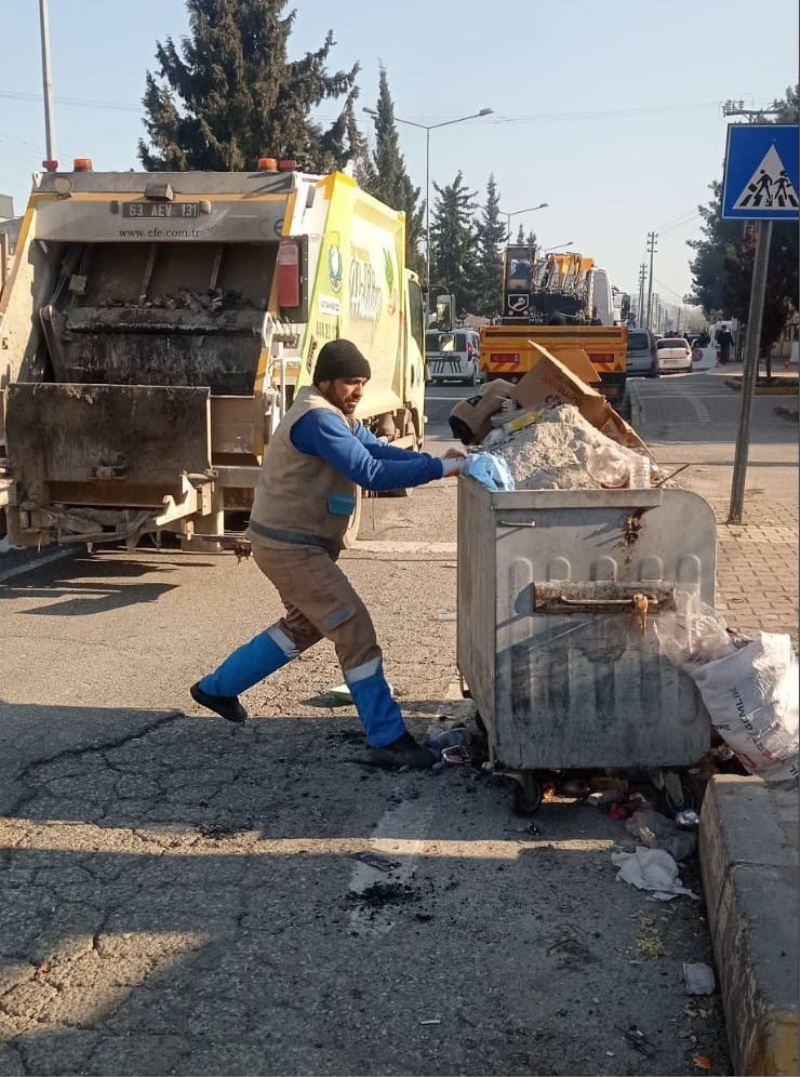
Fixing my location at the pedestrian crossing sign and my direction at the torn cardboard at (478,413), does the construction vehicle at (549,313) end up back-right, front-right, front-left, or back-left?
back-right

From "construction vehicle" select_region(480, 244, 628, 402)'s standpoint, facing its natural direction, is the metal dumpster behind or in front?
behind

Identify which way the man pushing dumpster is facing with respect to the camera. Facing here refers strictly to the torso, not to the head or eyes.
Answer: to the viewer's right

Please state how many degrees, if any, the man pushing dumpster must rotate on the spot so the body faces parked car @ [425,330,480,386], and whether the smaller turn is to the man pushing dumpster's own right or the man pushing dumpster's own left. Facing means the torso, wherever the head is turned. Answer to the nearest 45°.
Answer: approximately 90° to the man pushing dumpster's own left

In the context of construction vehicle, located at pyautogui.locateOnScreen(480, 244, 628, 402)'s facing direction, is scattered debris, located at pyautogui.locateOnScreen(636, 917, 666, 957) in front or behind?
behind

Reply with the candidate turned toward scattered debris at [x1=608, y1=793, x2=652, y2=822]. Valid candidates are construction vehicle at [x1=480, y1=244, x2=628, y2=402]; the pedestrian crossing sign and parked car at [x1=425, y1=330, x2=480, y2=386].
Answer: the pedestrian crossing sign

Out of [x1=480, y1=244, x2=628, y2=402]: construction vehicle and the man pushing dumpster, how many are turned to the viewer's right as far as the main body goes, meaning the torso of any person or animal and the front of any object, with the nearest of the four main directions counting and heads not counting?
1

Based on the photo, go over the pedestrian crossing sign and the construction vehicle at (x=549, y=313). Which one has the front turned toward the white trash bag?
the pedestrian crossing sign

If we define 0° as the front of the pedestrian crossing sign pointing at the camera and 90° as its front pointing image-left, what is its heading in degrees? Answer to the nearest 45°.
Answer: approximately 0°

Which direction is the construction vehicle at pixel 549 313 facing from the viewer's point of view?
away from the camera

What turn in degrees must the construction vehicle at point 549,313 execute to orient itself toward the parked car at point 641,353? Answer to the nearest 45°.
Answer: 0° — it already faces it

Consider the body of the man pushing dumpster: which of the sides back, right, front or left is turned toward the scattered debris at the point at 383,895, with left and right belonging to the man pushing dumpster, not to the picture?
right
